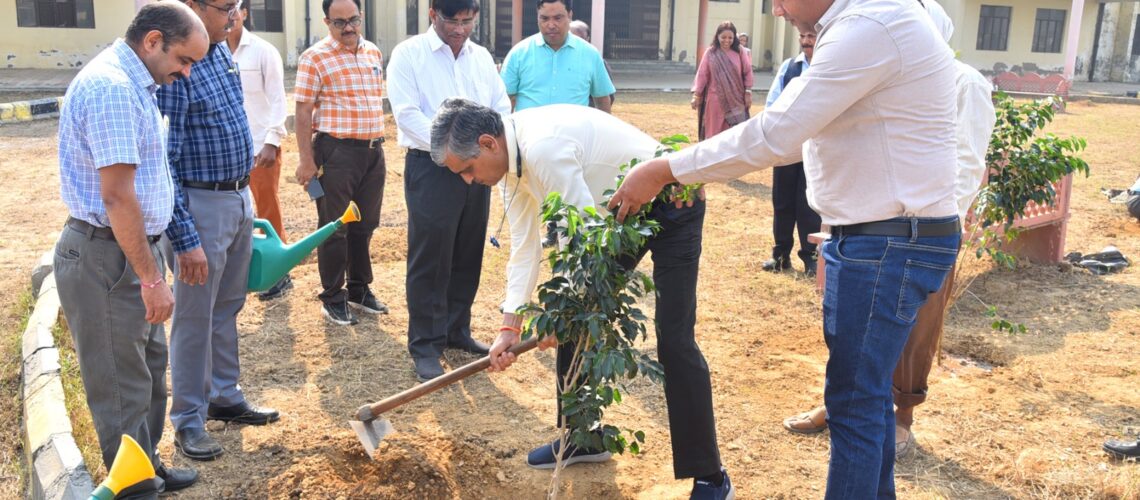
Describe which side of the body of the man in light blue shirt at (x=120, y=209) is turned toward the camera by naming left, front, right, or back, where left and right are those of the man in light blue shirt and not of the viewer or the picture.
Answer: right

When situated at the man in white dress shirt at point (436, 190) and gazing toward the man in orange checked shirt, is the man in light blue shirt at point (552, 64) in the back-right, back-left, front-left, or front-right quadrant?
front-right

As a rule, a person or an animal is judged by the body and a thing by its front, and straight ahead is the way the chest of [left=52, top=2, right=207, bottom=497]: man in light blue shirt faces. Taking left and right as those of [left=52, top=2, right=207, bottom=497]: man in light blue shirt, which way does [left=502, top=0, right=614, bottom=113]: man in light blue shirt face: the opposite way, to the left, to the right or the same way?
to the right

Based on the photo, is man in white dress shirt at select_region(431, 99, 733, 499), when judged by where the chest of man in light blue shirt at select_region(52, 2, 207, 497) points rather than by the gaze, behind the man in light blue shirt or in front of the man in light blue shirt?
in front

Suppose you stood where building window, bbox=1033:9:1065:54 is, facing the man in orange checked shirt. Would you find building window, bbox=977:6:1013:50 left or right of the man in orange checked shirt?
right

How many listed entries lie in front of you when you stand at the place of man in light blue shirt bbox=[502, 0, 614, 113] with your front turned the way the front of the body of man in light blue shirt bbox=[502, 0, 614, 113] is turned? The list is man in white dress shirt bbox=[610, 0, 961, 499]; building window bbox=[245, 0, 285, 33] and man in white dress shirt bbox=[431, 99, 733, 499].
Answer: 2

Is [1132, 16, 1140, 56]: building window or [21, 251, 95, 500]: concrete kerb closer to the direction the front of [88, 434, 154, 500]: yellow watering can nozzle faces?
the building window

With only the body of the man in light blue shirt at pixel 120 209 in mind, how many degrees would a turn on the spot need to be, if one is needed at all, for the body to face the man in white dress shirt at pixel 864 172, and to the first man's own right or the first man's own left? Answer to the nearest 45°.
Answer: approximately 45° to the first man's own right

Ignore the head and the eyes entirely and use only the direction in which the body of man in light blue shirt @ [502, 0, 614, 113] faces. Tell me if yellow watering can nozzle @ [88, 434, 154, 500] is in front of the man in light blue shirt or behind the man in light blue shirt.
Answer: in front

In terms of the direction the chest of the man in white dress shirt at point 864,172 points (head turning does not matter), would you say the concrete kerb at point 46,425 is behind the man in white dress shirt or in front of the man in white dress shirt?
in front

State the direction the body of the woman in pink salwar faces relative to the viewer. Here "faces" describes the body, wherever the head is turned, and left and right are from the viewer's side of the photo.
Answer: facing the viewer

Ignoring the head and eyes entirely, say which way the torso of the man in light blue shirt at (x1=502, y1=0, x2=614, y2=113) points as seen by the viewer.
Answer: toward the camera

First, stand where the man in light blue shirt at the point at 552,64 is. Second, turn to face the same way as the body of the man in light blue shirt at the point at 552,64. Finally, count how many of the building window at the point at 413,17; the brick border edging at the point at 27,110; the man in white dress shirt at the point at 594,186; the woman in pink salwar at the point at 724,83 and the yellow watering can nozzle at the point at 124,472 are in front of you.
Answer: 2

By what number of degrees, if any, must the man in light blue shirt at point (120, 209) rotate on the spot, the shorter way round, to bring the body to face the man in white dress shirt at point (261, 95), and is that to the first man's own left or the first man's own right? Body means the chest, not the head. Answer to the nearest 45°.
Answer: approximately 90° to the first man's own left

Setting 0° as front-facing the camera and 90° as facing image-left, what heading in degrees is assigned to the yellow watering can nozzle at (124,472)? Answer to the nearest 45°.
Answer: approximately 270°

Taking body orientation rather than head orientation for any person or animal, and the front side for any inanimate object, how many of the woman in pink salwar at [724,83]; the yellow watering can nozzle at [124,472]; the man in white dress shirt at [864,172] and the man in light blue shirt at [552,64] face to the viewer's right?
1

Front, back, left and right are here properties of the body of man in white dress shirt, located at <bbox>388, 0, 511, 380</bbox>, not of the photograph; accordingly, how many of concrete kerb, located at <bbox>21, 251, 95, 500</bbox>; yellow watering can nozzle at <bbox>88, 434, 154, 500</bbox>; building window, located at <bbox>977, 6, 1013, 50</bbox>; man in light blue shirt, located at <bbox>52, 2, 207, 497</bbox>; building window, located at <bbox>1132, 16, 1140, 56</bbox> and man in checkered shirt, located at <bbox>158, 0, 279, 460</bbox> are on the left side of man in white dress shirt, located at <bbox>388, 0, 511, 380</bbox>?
2

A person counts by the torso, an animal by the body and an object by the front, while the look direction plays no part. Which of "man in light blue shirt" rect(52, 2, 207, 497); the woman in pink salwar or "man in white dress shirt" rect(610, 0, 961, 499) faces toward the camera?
the woman in pink salwar

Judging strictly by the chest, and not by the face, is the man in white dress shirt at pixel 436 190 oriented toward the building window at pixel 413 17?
no
